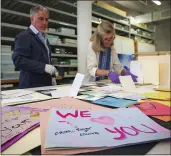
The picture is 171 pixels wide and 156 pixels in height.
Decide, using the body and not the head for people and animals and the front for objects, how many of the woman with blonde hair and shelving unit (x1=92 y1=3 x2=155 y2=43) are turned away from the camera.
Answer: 0

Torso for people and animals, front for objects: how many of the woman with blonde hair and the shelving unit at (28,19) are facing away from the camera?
0

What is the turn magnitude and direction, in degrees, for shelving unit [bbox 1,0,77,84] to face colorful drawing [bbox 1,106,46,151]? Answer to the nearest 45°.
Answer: approximately 45° to its right

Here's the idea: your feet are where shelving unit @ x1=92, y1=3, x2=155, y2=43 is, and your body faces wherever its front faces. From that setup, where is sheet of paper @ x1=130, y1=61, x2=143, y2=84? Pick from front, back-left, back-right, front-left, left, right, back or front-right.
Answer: front-right

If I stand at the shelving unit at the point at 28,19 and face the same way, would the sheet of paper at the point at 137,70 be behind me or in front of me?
in front

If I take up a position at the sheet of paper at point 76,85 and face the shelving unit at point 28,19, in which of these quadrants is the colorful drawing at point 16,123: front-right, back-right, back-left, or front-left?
back-left

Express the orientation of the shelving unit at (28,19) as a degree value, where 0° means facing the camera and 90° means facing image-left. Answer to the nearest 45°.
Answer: approximately 315°

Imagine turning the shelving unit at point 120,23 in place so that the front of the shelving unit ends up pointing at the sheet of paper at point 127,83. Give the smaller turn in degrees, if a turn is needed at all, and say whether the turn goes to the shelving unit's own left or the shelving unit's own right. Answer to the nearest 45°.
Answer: approximately 45° to the shelving unit's own right
